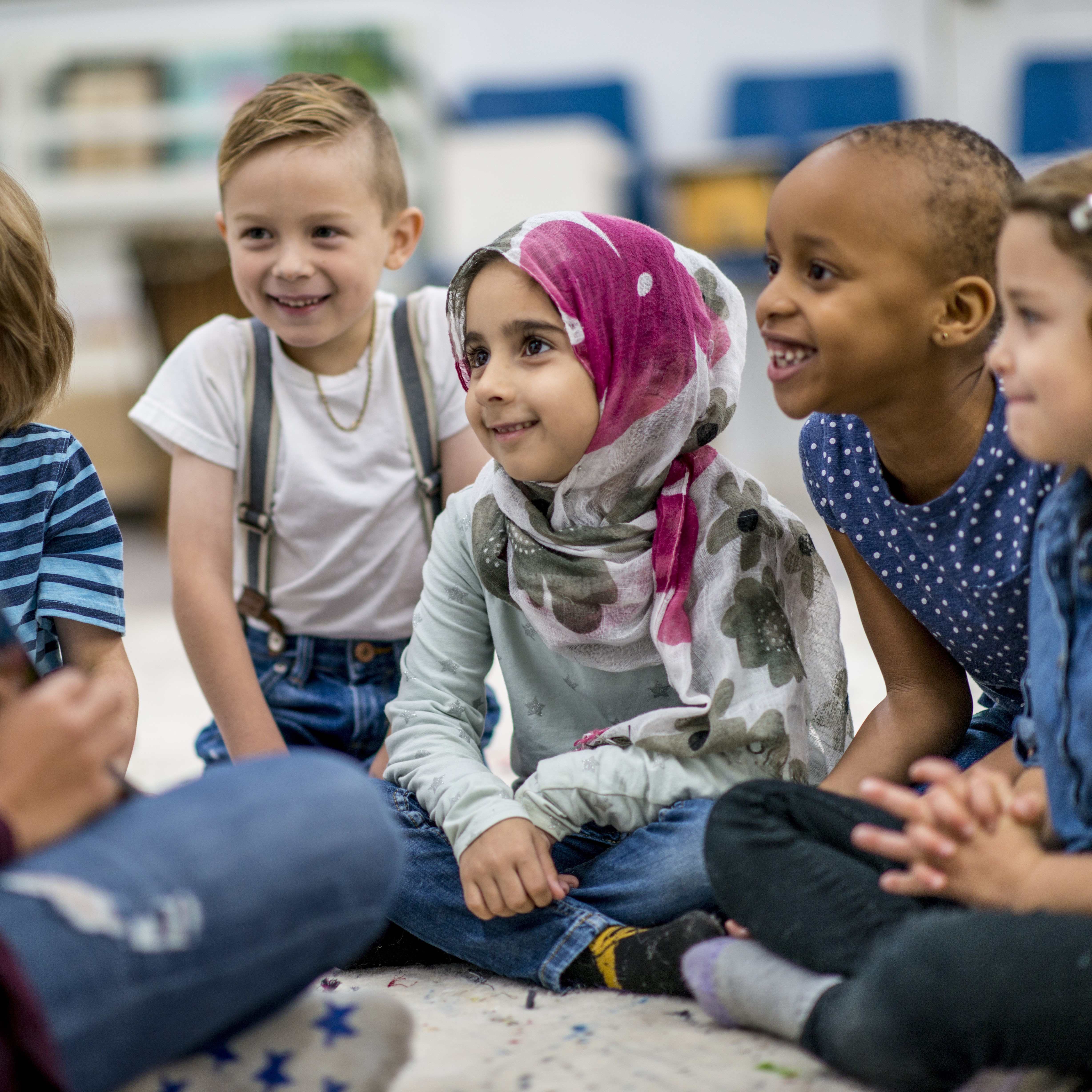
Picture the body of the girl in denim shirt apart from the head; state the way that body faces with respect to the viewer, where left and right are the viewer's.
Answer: facing to the left of the viewer

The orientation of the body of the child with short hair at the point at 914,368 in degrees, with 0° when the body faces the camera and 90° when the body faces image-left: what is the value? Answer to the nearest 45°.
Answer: approximately 45°

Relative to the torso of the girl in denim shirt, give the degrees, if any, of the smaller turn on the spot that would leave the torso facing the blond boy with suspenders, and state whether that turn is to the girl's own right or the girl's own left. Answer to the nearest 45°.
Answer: approximately 45° to the girl's own right
